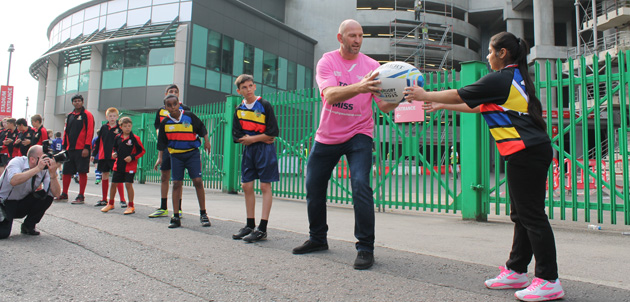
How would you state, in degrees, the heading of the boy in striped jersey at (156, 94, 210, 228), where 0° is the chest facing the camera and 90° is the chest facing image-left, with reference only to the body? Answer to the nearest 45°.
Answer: approximately 0°

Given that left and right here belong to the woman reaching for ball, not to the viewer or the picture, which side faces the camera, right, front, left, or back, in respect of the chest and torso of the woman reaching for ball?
left

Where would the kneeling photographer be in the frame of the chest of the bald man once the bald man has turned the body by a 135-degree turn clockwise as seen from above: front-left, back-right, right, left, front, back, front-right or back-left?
front
